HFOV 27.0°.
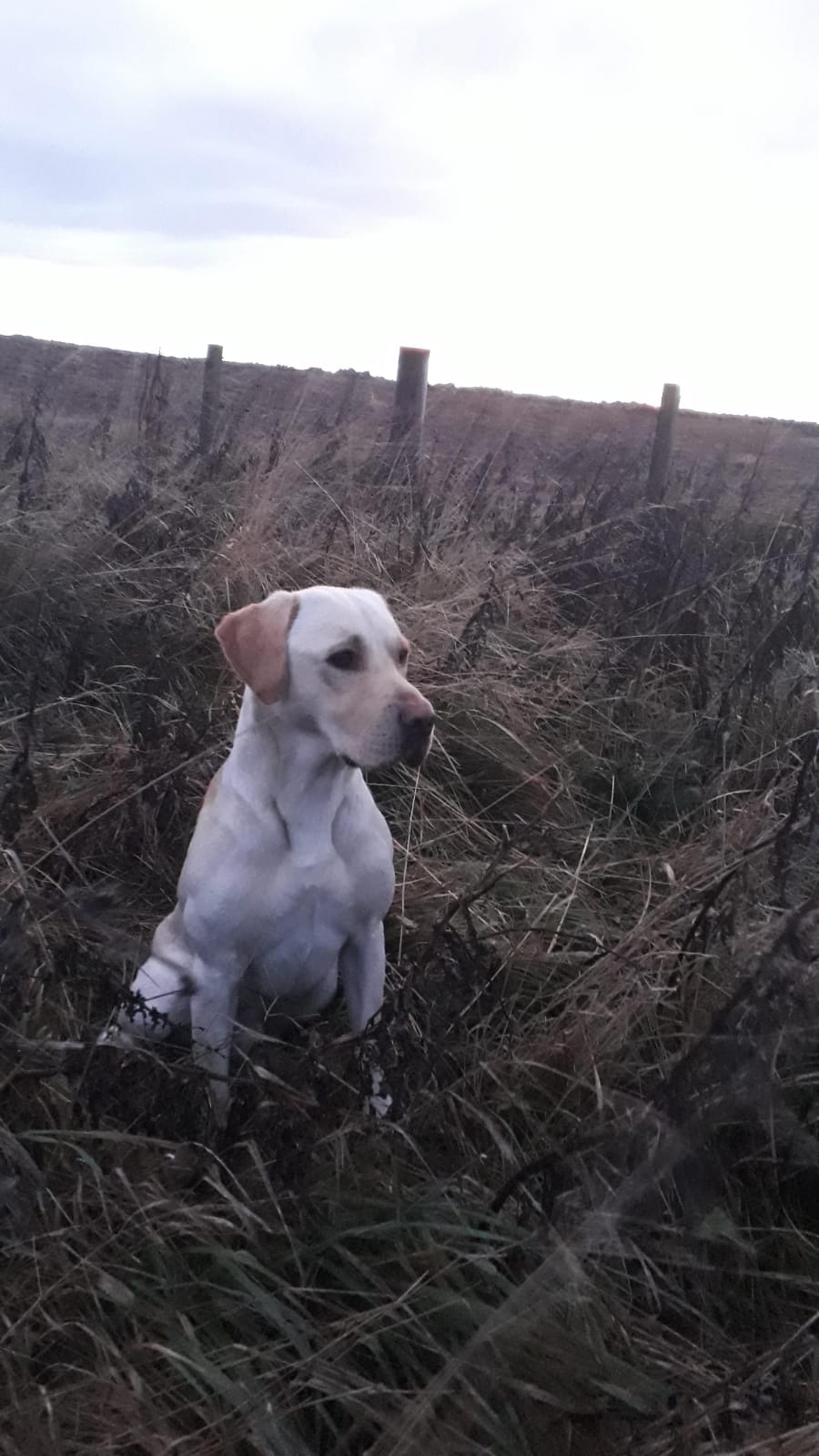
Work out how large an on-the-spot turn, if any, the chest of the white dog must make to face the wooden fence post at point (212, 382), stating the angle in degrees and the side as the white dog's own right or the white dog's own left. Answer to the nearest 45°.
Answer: approximately 135° to the white dog's own left

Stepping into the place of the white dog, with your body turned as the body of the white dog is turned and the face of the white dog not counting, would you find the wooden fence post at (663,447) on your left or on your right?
on your left

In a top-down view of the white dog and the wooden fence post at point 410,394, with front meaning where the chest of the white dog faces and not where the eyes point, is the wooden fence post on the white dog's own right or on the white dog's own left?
on the white dog's own left

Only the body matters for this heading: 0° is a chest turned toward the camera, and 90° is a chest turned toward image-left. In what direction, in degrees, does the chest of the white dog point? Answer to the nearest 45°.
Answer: approximately 315°
